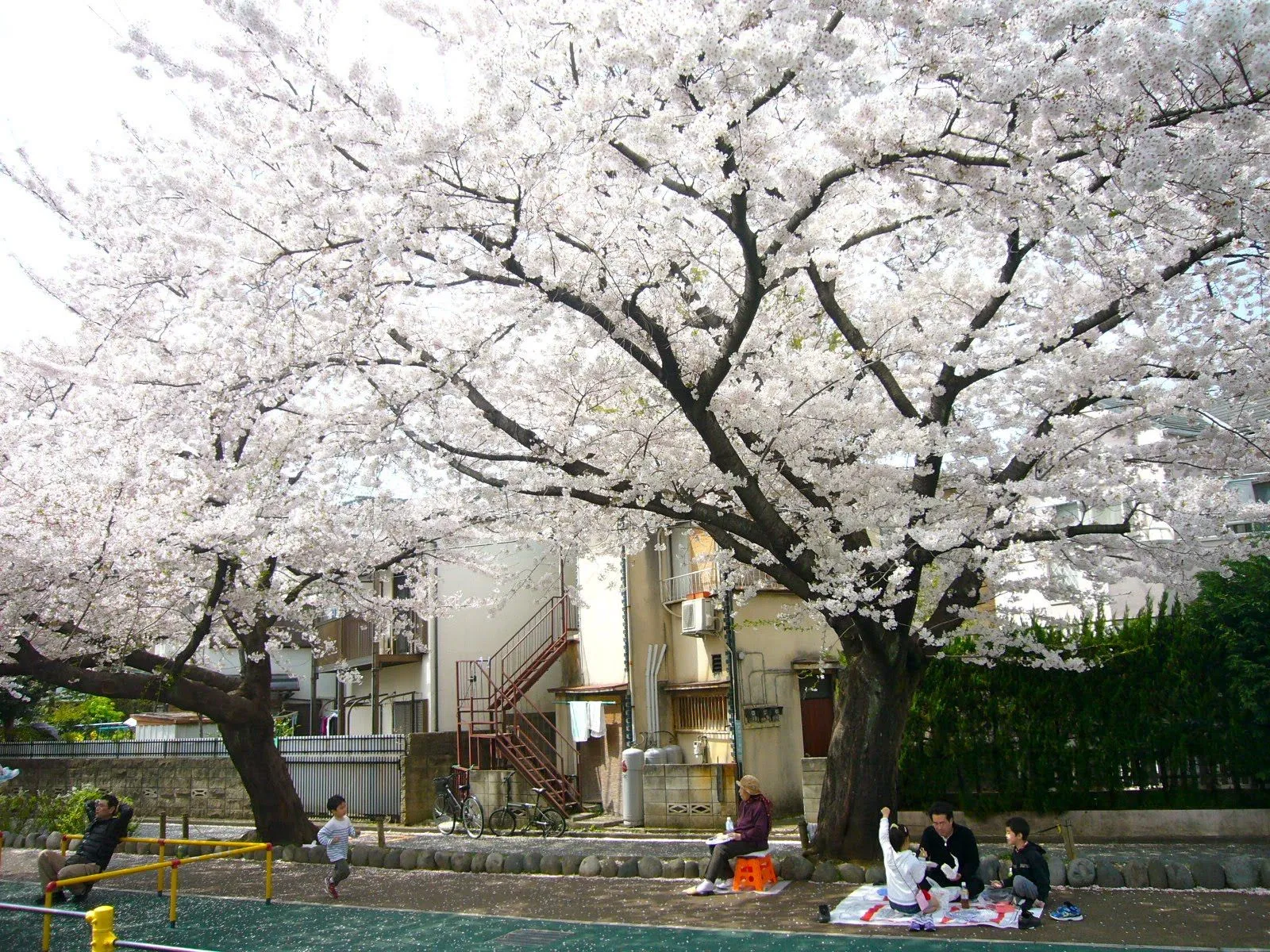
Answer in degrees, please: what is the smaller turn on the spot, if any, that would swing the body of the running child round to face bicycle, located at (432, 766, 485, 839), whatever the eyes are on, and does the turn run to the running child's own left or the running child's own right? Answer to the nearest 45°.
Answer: approximately 135° to the running child's own left

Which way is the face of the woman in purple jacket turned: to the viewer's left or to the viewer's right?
to the viewer's left

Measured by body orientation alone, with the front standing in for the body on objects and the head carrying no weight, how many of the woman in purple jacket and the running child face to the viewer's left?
1

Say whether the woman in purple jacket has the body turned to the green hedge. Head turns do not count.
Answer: no

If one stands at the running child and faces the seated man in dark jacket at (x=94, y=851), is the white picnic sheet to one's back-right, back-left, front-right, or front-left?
back-left

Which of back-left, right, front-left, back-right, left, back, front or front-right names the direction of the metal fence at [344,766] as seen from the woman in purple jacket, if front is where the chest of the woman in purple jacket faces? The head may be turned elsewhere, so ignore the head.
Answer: front-right

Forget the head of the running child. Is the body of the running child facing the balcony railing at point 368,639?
no

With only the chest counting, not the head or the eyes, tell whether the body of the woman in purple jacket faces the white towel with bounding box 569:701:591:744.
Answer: no

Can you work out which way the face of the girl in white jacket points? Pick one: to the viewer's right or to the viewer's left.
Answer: to the viewer's right

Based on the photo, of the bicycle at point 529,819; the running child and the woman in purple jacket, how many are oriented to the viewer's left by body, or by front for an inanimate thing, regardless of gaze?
2

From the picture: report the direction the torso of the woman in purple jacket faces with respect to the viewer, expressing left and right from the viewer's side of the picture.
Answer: facing to the left of the viewer

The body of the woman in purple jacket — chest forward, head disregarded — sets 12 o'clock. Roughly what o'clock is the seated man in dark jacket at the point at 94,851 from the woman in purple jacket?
The seated man in dark jacket is roughly at 12 o'clock from the woman in purple jacket.

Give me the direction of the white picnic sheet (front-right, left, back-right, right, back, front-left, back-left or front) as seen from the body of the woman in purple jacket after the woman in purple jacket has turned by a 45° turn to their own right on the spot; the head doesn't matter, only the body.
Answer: back
